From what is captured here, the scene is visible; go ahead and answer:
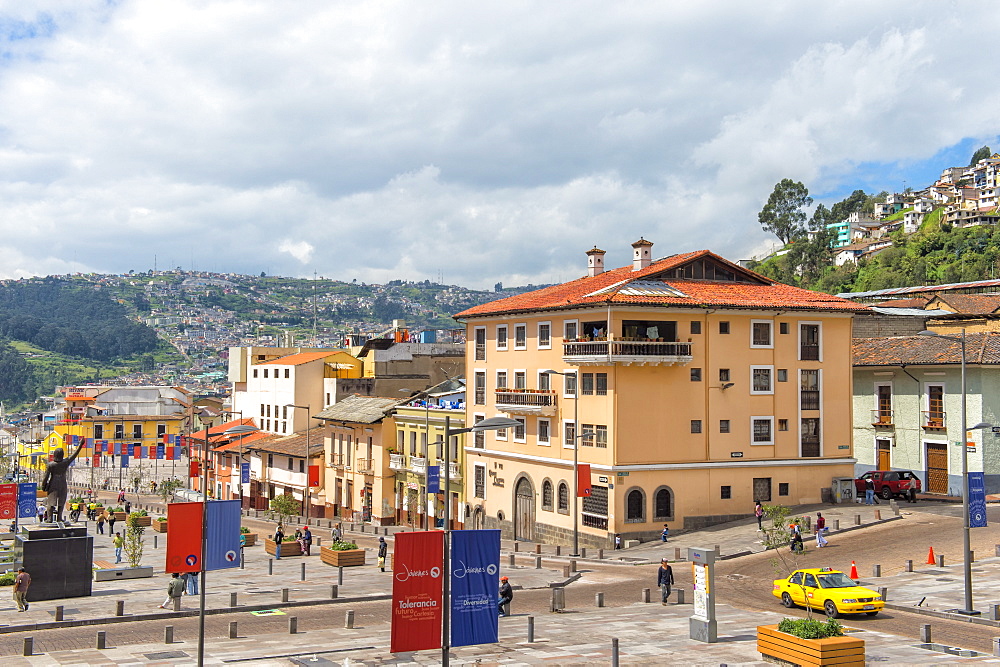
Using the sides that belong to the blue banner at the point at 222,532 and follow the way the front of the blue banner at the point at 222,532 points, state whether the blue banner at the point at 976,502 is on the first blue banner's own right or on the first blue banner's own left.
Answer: on the first blue banner's own left

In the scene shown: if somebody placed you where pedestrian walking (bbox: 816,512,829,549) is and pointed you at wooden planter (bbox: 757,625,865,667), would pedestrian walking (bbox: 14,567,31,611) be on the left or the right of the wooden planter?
right

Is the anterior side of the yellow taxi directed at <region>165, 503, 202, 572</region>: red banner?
no

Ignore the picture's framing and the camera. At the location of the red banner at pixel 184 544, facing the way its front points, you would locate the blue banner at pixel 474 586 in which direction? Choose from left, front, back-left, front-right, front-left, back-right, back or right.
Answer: front-left

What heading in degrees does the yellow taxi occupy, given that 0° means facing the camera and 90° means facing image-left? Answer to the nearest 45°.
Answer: approximately 315°

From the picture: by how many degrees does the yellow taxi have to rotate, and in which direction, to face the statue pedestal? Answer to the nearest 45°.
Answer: approximately 135° to its right

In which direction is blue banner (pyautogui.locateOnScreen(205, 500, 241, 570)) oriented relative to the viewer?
toward the camera

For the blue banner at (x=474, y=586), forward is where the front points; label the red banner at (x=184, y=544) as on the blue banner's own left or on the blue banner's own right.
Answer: on the blue banner's own right

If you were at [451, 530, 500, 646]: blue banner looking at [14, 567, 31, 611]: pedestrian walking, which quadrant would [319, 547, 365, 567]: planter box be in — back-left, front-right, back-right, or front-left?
front-right

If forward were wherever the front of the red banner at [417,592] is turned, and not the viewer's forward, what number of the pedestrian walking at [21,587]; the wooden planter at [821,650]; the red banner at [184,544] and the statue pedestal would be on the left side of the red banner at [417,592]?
1

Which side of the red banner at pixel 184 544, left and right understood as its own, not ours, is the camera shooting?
front

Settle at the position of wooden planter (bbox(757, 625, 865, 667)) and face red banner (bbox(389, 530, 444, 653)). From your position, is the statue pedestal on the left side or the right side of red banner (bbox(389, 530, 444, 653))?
right

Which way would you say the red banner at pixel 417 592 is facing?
toward the camera

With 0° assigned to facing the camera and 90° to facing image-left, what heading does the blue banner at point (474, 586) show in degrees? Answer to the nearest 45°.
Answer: approximately 0°

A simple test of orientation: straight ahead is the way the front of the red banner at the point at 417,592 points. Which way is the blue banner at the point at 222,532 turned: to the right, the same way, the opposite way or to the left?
the same way
